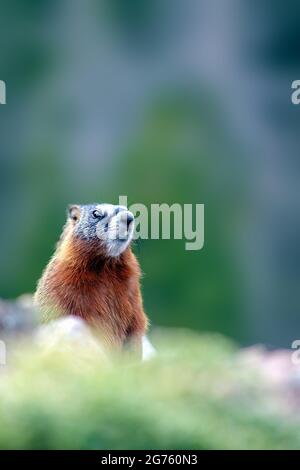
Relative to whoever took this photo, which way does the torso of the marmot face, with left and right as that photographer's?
facing the viewer and to the right of the viewer
